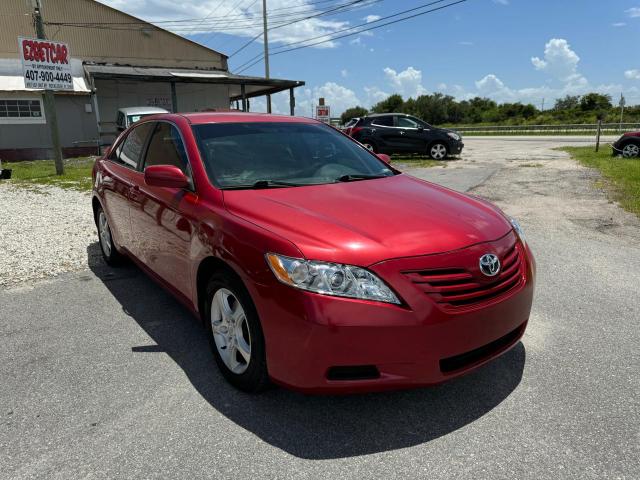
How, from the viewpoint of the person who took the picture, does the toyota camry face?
facing the viewer and to the right of the viewer

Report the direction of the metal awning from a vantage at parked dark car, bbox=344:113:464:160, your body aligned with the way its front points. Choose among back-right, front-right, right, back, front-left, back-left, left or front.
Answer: back-left

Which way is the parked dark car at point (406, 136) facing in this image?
to the viewer's right

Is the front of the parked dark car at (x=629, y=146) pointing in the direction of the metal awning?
yes

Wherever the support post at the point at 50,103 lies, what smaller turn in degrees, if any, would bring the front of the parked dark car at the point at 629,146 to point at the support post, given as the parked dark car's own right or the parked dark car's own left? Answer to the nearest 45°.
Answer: approximately 45° to the parked dark car's own left

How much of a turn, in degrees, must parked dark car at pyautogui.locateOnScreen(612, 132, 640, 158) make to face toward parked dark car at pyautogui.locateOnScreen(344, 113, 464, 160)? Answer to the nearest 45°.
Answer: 0° — it already faces it

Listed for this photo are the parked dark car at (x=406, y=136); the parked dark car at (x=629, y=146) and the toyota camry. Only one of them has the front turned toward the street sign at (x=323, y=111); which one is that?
the parked dark car at (x=629, y=146)

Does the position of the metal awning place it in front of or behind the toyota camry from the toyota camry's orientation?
behind

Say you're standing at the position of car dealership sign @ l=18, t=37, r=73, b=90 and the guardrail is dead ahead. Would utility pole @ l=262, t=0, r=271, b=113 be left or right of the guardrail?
left

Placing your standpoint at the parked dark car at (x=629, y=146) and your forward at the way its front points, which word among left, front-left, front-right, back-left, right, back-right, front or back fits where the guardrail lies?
right

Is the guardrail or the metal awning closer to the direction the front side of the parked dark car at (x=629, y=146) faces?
the metal awning

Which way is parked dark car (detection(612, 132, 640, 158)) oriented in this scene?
to the viewer's left

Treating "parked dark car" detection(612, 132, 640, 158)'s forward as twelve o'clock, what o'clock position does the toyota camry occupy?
The toyota camry is roughly at 9 o'clock from the parked dark car.

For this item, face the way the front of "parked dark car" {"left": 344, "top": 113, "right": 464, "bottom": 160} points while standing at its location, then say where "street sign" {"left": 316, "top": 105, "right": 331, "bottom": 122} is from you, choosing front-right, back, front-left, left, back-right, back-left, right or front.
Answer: back-left

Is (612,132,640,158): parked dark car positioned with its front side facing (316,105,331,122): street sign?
yes

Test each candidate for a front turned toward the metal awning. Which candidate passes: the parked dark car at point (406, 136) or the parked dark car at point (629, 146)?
the parked dark car at point (629, 146)
